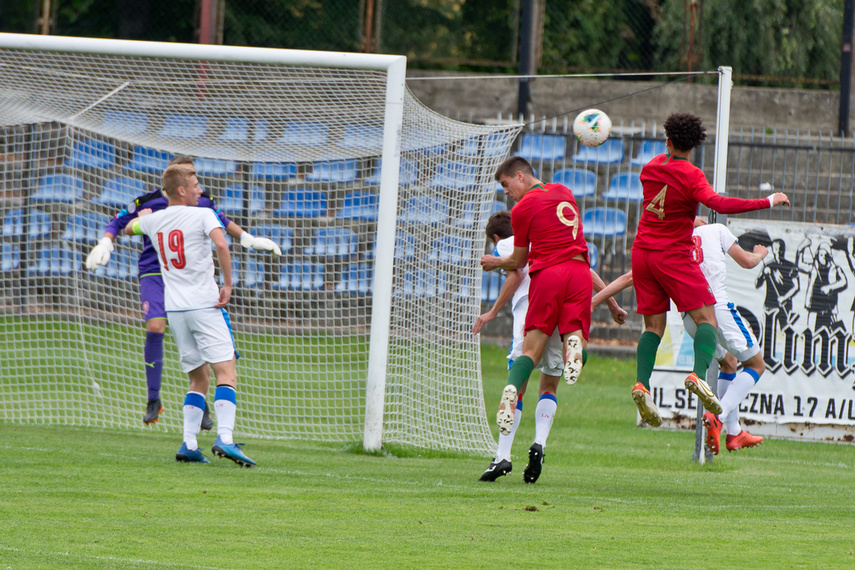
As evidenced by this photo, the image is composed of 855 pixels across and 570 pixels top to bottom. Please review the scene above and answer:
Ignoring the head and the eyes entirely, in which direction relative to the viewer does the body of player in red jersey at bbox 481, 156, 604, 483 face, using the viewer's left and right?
facing away from the viewer and to the left of the viewer

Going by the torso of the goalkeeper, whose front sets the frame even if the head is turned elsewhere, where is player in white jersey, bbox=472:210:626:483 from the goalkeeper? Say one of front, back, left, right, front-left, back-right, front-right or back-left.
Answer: front-left

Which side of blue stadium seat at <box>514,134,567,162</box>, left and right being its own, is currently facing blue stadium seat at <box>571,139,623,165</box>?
left

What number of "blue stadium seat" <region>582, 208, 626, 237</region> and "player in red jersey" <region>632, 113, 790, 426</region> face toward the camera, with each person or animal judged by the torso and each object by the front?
1

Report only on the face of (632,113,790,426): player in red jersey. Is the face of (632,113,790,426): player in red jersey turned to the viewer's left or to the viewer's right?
to the viewer's left

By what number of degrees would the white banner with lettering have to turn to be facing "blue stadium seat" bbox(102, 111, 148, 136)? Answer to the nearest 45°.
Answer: approximately 90° to its right

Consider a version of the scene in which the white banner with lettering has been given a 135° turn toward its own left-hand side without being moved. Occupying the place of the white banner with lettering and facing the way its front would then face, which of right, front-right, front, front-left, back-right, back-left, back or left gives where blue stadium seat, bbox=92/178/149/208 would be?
back-left

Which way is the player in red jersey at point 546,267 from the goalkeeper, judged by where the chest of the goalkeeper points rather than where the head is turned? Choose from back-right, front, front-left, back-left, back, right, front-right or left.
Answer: front-left

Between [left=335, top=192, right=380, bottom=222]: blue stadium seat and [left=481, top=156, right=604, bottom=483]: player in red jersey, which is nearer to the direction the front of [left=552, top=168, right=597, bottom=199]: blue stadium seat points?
the player in red jersey

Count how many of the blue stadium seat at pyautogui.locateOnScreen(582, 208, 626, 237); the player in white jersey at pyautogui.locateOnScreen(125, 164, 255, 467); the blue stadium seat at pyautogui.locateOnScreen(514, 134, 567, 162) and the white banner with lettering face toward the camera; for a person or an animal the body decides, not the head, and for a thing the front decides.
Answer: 3
